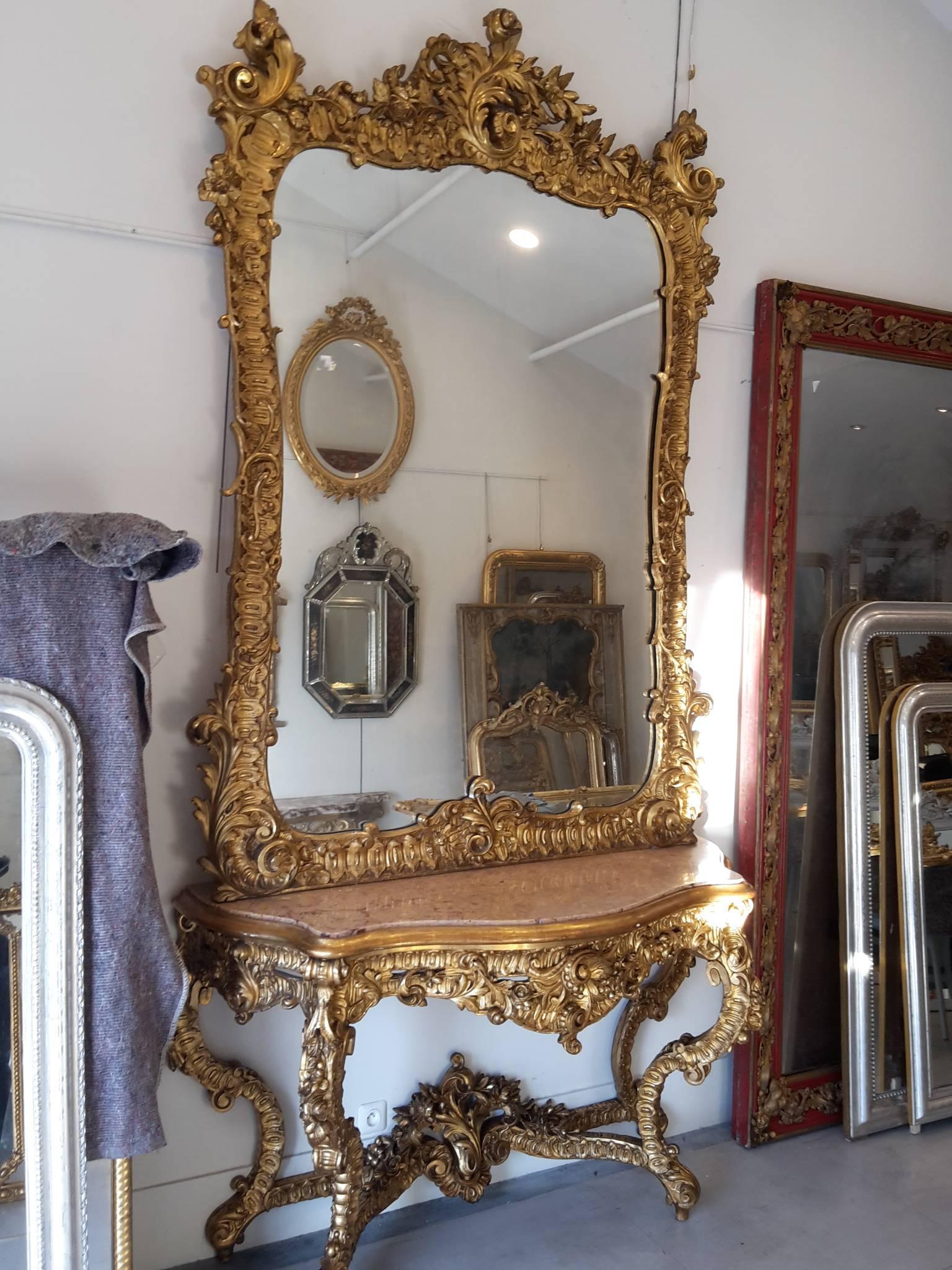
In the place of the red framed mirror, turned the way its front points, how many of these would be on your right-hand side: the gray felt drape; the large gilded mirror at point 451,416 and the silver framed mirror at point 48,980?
3

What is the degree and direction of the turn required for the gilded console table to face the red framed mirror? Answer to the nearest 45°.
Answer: approximately 90° to its left

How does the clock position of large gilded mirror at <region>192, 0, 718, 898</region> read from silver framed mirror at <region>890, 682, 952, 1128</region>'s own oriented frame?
The large gilded mirror is roughly at 3 o'clock from the silver framed mirror.

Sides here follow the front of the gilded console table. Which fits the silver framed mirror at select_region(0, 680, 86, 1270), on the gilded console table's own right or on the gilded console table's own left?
on the gilded console table's own right

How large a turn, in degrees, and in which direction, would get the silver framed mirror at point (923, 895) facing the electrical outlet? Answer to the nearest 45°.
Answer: approximately 90° to its right

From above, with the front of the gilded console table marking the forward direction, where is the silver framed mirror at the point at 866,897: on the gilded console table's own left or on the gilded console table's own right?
on the gilded console table's own left
